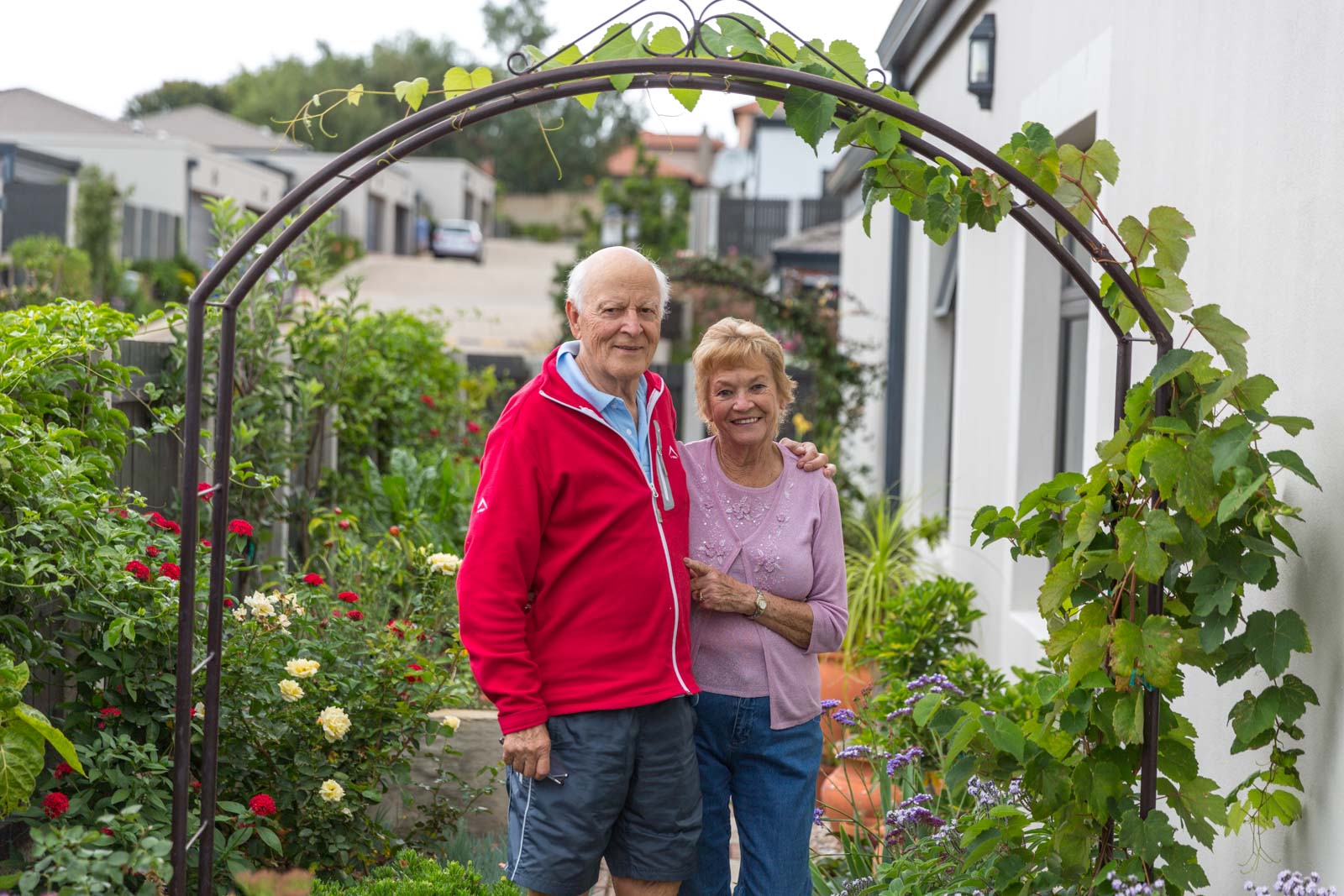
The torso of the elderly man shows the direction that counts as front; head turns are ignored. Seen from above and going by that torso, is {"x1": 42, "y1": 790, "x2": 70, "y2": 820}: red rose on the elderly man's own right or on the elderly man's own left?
on the elderly man's own right

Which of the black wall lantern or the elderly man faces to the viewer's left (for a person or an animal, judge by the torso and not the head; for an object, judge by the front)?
the black wall lantern

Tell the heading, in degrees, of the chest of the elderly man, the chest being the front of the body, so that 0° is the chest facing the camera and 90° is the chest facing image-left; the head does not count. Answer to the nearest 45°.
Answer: approximately 315°

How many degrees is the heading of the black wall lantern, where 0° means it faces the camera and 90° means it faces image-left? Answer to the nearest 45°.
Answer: approximately 90°

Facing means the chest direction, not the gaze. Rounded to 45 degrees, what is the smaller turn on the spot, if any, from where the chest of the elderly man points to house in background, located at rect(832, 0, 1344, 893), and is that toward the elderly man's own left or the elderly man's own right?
approximately 90° to the elderly man's own left

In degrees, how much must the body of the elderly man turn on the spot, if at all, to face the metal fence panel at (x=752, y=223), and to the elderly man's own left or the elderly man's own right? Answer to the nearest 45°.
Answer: approximately 135° to the elderly man's own left

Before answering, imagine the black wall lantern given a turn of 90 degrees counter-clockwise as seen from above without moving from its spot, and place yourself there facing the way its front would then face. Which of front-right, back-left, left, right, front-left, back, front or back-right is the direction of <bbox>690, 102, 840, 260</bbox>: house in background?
back

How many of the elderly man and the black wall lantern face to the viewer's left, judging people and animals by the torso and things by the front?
1
